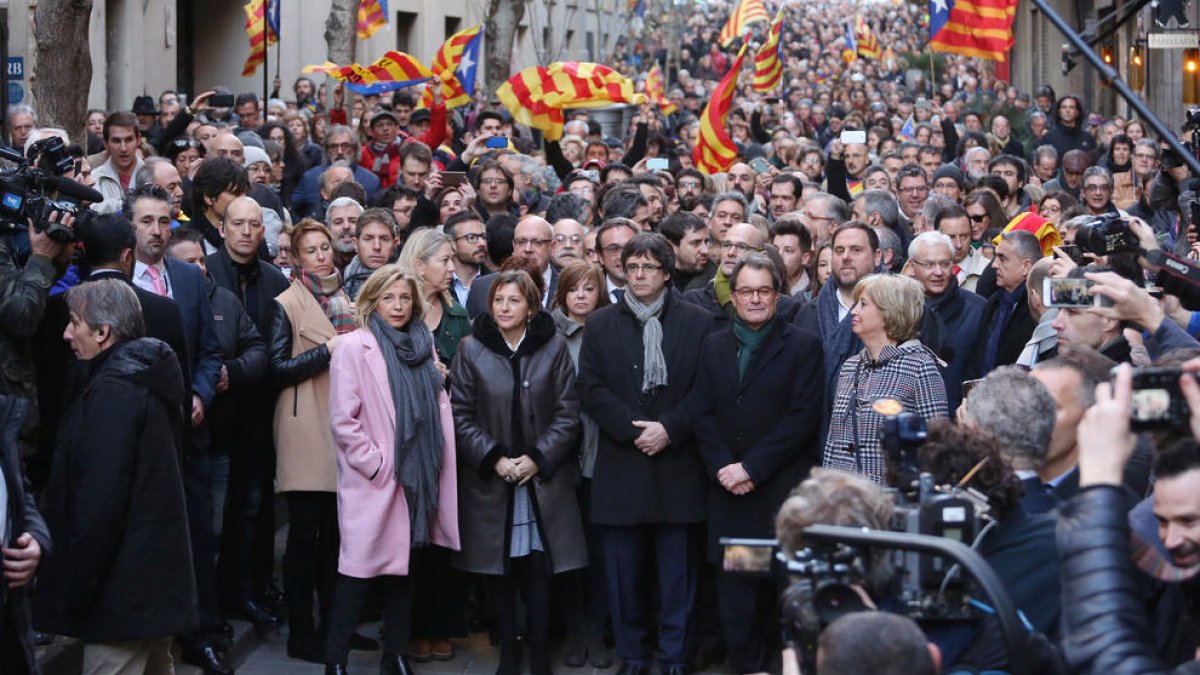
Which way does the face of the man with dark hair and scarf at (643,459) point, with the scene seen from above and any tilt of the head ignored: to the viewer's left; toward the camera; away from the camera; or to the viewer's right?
toward the camera

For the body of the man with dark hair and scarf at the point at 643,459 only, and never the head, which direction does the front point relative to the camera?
toward the camera

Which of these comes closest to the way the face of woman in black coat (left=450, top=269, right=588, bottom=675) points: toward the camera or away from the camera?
toward the camera

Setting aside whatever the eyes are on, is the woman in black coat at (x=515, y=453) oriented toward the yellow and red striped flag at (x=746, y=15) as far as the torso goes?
no

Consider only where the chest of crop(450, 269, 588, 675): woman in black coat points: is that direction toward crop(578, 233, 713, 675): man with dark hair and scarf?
no

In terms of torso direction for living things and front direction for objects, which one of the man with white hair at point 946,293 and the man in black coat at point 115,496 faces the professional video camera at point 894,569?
the man with white hair

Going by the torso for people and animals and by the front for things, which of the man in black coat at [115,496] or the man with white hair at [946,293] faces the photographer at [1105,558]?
the man with white hair

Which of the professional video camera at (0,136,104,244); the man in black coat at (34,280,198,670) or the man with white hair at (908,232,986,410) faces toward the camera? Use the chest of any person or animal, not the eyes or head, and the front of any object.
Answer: the man with white hair

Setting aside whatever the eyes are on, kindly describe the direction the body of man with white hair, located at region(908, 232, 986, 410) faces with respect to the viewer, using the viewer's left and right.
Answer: facing the viewer

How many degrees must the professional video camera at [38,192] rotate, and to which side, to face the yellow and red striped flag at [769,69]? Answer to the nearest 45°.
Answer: approximately 45° to its left

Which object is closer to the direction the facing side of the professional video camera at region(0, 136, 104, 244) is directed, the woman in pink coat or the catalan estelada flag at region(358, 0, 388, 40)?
the woman in pink coat

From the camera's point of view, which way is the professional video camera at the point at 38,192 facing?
to the viewer's right

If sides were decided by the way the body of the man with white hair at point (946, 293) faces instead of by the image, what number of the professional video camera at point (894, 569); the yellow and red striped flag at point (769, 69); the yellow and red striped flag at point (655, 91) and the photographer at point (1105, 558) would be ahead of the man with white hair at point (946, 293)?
2

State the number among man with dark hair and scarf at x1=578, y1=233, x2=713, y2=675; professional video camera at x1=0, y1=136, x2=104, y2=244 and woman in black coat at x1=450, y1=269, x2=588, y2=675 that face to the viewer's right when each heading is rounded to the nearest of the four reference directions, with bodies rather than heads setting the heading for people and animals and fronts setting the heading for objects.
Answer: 1
